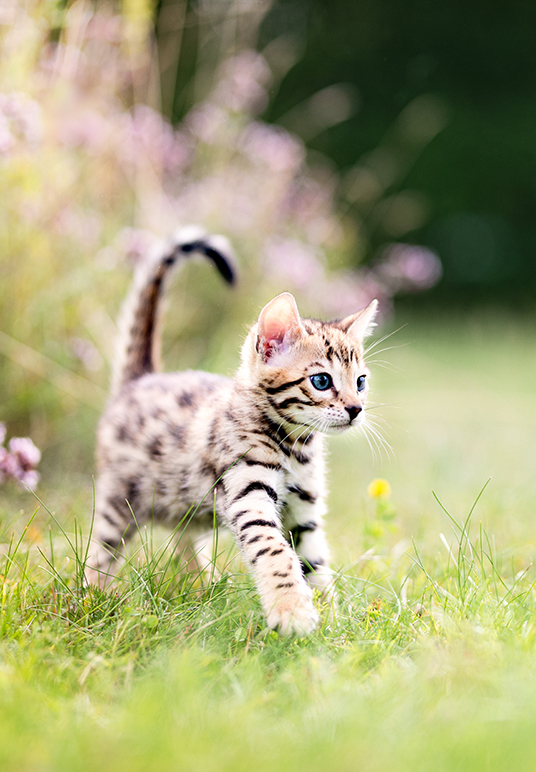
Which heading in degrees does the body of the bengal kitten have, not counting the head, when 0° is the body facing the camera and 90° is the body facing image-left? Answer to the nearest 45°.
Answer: approximately 315°
